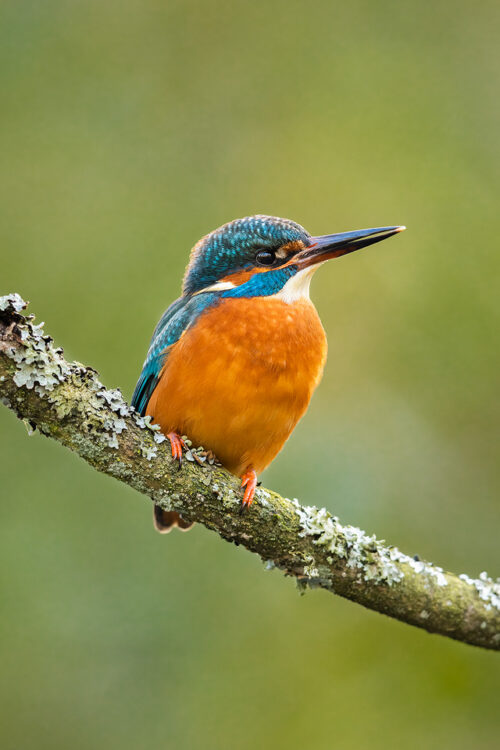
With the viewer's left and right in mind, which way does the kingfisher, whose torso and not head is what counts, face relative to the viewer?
facing the viewer and to the right of the viewer
